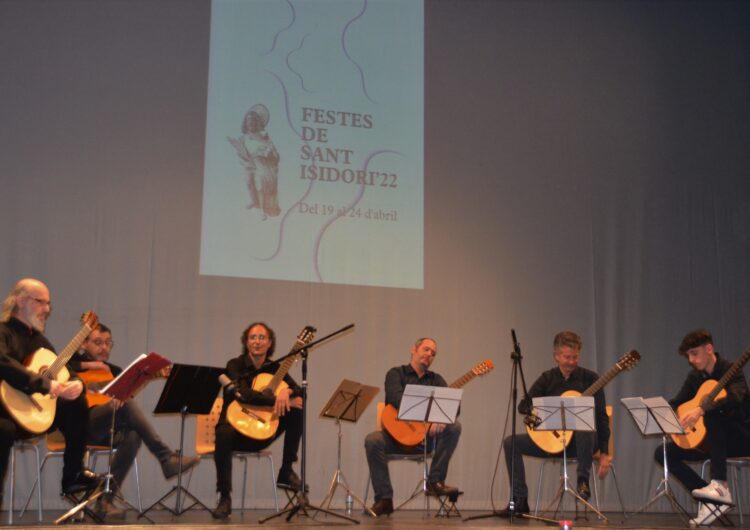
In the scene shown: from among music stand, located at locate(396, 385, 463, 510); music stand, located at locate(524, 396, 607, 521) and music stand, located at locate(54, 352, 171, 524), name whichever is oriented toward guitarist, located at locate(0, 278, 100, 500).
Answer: music stand, located at locate(54, 352, 171, 524)

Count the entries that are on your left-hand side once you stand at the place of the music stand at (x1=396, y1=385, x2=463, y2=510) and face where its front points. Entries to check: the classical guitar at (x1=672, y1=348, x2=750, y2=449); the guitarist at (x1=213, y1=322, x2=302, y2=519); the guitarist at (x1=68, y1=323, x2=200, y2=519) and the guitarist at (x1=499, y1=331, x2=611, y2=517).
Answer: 2

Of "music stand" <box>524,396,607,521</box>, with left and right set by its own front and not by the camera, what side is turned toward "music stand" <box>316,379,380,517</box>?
left

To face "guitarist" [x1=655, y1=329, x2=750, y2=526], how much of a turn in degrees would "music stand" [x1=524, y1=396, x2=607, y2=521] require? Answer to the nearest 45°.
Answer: approximately 90° to its right

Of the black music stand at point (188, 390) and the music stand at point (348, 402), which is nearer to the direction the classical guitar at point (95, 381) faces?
the black music stand

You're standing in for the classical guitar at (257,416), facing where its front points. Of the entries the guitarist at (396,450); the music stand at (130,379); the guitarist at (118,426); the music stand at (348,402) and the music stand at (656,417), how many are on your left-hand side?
3

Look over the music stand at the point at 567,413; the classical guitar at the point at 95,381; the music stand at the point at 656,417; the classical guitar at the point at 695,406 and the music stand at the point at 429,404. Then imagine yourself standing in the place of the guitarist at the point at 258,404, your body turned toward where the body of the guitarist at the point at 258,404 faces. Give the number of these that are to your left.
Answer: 4

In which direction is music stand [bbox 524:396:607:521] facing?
away from the camera

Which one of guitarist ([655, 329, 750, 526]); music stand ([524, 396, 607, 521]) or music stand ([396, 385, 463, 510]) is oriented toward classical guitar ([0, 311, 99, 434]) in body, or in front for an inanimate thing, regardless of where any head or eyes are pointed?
the guitarist

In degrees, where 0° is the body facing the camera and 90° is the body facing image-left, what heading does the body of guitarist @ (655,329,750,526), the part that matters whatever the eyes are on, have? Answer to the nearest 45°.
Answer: approximately 45°

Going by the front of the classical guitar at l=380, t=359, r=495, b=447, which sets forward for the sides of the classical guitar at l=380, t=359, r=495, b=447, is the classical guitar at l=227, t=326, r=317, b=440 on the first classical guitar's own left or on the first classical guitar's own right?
on the first classical guitar's own right

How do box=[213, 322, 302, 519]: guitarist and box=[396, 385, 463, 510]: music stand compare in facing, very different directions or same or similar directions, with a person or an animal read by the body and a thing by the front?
very different directions

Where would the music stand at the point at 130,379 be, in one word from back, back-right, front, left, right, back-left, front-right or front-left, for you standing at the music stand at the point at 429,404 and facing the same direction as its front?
back-left
